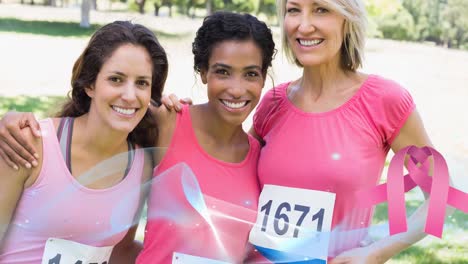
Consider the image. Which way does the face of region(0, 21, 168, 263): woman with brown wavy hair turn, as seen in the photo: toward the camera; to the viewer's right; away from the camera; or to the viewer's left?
toward the camera

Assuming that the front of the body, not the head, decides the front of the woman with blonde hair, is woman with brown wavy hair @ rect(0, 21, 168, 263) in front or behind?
in front

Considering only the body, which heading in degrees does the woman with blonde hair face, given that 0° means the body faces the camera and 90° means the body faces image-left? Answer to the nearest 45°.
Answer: approximately 45°

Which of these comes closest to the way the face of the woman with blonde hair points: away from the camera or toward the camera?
toward the camera

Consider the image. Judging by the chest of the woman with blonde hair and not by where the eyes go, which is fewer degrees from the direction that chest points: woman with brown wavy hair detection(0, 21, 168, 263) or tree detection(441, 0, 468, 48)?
the woman with brown wavy hair

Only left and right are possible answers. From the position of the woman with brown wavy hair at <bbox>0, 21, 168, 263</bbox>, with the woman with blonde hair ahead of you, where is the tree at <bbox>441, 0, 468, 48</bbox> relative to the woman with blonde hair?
left

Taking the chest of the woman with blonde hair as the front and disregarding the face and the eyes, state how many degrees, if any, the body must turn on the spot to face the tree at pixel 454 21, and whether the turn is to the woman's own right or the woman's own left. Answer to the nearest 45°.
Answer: approximately 135° to the woman's own right
